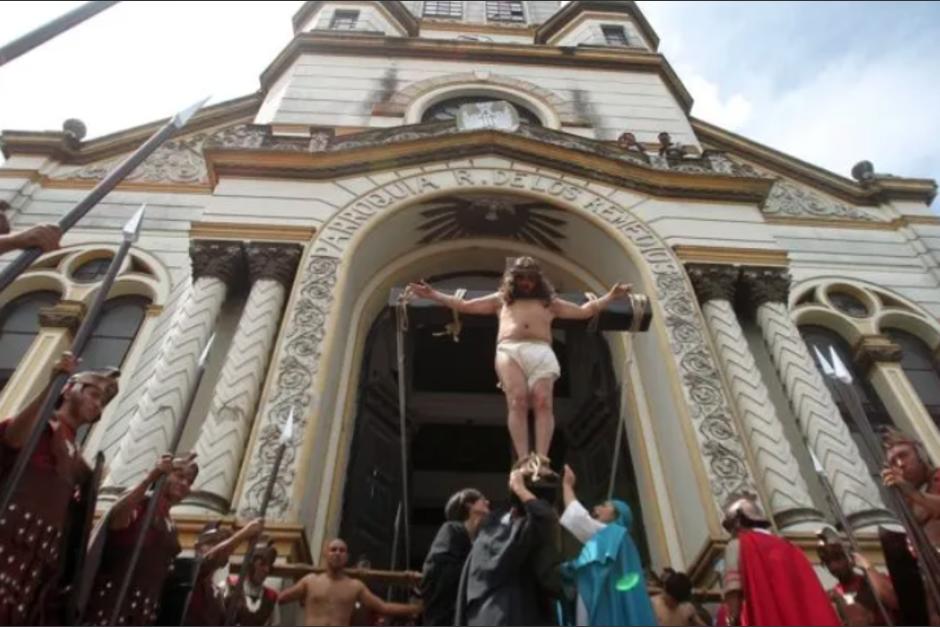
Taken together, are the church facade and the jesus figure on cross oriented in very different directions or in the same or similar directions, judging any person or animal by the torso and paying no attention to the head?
same or similar directions

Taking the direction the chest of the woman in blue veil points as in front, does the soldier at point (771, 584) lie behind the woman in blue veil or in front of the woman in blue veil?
behind

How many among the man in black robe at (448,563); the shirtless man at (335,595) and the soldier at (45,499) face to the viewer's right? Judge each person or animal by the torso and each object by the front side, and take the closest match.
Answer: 2

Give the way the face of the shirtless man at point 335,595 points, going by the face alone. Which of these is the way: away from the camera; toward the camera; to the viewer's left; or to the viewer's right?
toward the camera

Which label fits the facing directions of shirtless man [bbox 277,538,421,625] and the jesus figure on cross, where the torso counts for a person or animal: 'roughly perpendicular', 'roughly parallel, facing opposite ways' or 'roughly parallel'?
roughly parallel

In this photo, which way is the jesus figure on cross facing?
toward the camera

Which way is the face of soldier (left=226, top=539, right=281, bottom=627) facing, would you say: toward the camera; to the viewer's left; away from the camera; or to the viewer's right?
toward the camera

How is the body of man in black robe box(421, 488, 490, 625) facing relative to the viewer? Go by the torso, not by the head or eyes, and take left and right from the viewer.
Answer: facing to the right of the viewer

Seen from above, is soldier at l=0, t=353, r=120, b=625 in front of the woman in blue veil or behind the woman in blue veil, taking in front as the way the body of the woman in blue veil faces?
in front

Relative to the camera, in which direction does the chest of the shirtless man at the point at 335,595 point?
toward the camera

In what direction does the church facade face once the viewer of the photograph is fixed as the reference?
facing the viewer

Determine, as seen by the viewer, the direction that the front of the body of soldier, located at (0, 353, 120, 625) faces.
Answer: to the viewer's right

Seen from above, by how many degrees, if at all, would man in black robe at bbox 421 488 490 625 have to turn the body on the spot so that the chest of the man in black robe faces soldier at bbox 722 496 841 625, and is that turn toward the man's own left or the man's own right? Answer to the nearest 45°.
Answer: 0° — they already face them

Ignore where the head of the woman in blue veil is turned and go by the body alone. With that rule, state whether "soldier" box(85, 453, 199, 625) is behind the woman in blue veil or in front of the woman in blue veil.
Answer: in front
